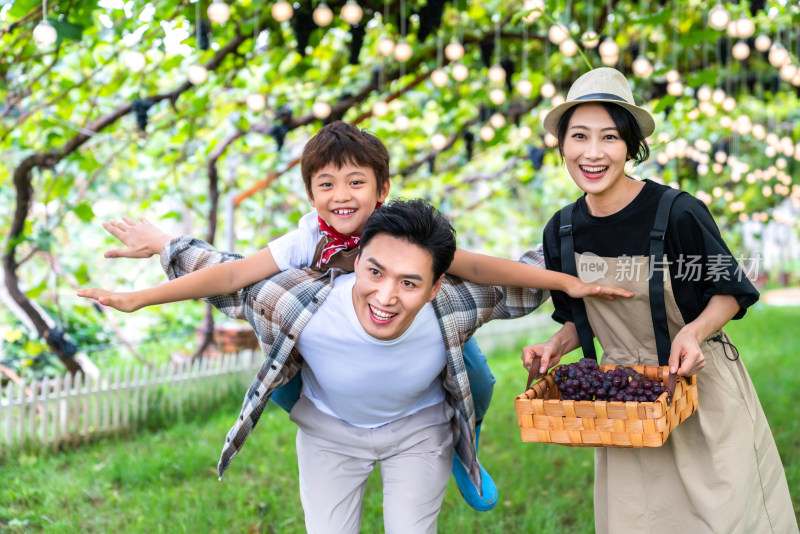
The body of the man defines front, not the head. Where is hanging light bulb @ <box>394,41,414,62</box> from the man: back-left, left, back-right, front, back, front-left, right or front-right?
back

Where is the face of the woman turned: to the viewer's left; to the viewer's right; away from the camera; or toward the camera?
toward the camera

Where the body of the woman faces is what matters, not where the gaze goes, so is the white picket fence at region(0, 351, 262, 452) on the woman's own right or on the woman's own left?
on the woman's own right

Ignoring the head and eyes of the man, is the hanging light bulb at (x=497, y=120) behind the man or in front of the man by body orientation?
behind

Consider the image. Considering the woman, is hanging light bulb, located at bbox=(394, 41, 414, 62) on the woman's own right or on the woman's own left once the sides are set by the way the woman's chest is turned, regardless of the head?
on the woman's own right

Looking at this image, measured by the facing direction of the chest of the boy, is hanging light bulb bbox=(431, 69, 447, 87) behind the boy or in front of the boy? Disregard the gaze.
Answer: behind

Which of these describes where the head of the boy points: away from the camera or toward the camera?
toward the camera

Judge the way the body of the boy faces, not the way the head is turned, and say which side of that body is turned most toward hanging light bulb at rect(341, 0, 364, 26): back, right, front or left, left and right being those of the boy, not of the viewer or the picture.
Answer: back

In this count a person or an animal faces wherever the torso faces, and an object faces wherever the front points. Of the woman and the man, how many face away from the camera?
0

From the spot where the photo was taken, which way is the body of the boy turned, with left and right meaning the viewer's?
facing the viewer

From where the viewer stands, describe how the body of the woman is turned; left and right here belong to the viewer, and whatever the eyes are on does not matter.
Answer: facing the viewer and to the left of the viewer

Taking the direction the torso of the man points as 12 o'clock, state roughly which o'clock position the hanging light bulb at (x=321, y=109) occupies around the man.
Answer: The hanging light bulb is roughly at 6 o'clock from the man.

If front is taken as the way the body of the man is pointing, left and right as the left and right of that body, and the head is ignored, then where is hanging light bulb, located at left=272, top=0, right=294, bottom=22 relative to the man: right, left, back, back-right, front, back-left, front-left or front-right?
back

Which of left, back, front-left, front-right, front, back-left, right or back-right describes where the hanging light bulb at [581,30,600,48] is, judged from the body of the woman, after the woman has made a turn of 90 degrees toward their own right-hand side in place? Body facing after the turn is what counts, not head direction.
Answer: front-right

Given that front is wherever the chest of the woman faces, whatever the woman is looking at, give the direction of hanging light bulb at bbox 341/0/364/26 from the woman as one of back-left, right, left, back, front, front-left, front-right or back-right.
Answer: right

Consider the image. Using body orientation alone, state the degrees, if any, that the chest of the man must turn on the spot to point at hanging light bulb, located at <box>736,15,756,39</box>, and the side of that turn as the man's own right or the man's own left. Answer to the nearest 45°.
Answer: approximately 135° to the man's own left

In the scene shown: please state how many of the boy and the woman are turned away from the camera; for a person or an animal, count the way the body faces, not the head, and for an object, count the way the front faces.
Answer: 0

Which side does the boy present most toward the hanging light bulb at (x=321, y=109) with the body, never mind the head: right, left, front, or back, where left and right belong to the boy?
back

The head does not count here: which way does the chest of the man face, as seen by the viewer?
toward the camera
